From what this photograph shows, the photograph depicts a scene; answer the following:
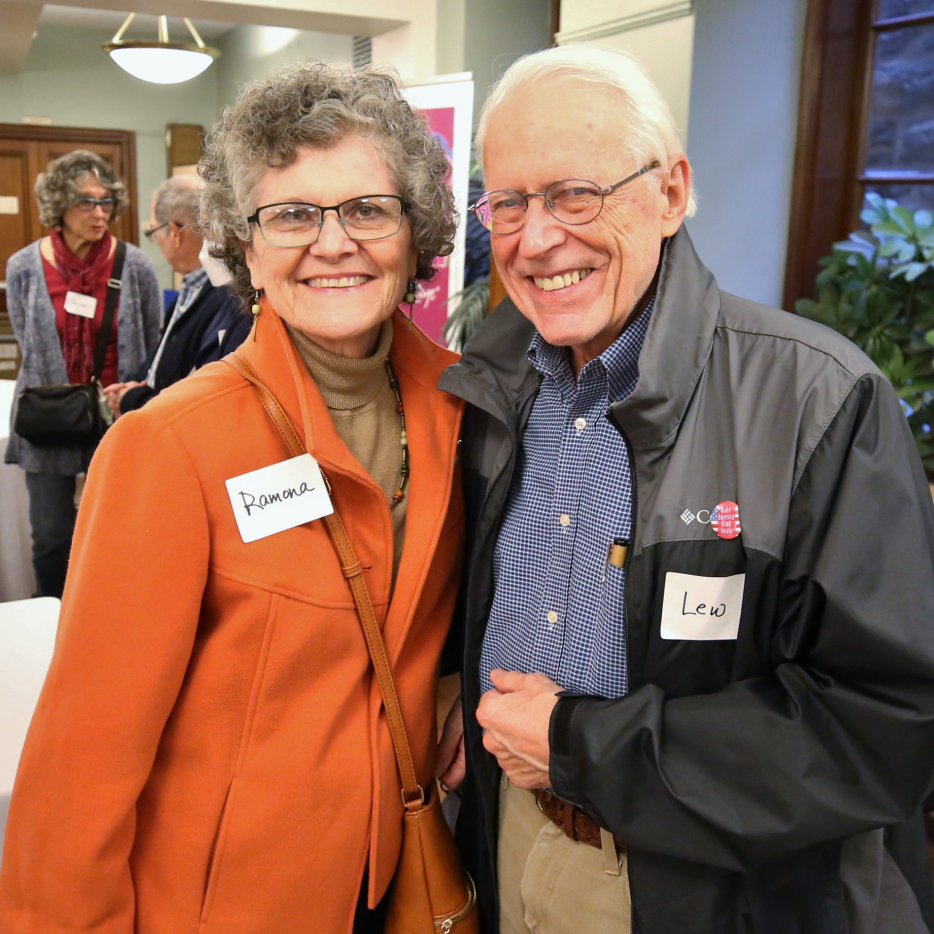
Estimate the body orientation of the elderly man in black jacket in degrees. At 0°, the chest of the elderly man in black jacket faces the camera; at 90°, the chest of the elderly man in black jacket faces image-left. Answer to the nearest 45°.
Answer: approximately 45°

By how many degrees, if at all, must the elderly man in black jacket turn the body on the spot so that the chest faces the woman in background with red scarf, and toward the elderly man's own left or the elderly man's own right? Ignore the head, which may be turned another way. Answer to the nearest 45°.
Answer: approximately 90° to the elderly man's own right

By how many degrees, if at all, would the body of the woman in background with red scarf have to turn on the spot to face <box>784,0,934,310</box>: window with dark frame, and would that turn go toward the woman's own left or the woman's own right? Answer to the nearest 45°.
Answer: approximately 45° to the woman's own left

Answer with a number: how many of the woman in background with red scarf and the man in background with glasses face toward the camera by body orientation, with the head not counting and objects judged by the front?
1

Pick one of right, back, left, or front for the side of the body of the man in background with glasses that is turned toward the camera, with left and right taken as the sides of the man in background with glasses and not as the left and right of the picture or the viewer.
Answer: left

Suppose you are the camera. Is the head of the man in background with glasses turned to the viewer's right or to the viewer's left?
to the viewer's left

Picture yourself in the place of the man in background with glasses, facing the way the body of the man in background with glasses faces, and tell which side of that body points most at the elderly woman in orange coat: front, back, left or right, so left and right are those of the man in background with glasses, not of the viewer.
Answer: left

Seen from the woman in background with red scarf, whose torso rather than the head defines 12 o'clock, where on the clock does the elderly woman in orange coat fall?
The elderly woman in orange coat is roughly at 12 o'clock from the woman in background with red scarf.

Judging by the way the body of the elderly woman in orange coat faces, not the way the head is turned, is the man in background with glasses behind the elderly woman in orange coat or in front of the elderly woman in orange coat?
behind

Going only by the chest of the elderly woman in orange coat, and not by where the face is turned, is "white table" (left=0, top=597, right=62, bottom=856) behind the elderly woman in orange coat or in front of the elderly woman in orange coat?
behind

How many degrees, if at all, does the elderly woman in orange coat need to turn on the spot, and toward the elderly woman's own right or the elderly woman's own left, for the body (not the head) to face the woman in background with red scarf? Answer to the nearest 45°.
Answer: approximately 135° to the elderly woman's own left

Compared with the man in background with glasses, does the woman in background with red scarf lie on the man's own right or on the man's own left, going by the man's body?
on the man's own right

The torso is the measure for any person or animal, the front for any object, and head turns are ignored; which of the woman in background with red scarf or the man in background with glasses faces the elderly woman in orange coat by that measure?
the woman in background with red scarf
